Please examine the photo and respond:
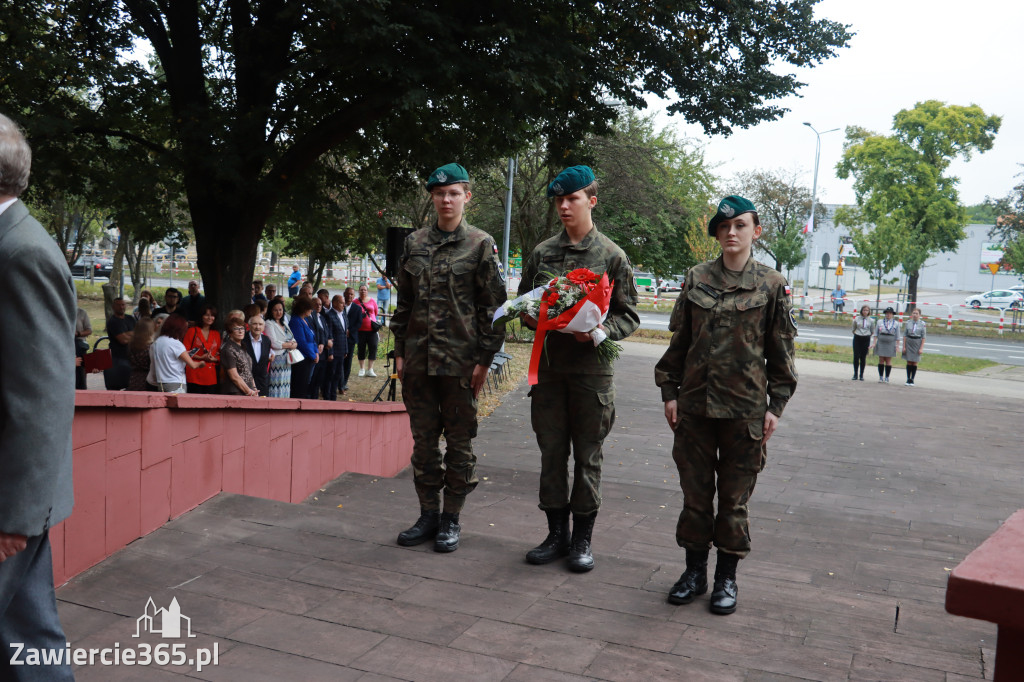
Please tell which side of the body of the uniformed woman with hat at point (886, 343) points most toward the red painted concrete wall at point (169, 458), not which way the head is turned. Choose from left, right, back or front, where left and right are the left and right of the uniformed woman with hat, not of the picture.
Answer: front

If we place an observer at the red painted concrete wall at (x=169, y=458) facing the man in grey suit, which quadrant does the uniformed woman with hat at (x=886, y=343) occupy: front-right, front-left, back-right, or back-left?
back-left

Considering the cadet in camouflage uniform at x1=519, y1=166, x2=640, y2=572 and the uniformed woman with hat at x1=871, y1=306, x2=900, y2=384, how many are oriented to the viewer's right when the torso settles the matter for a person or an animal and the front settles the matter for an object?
0

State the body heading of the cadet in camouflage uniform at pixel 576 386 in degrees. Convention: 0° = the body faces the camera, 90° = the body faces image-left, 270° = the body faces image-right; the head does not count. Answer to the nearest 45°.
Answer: approximately 45°

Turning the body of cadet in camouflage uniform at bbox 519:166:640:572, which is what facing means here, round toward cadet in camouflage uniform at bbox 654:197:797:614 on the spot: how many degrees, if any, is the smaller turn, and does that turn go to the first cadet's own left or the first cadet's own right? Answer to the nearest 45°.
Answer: approximately 90° to the first cadet's own left

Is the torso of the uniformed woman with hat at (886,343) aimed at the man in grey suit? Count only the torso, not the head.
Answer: yes

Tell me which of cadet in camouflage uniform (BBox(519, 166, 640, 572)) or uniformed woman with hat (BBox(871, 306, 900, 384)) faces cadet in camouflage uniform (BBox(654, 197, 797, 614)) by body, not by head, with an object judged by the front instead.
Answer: the uniformed woman with hat

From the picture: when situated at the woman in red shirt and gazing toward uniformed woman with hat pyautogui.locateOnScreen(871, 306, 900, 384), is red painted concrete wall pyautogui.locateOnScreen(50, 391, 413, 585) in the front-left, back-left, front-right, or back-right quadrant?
back-right

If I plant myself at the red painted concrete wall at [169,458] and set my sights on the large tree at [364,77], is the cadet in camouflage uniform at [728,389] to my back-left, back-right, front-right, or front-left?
back-right

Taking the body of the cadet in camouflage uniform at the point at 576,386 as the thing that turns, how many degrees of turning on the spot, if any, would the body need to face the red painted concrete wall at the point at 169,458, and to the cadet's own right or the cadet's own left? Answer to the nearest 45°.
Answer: approximately 45° to the cadet's own right

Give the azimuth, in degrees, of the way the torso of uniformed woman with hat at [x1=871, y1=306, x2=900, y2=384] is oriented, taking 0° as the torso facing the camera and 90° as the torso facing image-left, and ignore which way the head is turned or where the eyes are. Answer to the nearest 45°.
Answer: approximately 0°

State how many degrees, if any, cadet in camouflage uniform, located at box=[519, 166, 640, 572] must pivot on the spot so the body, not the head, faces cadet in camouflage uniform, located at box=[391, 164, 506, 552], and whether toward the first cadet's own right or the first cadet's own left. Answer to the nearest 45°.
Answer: approximately 45° to the first cadet's own right

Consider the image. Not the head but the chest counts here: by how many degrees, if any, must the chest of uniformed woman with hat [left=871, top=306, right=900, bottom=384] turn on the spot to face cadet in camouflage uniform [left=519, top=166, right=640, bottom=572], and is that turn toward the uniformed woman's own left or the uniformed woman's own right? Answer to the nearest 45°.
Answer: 0° — they already face them
